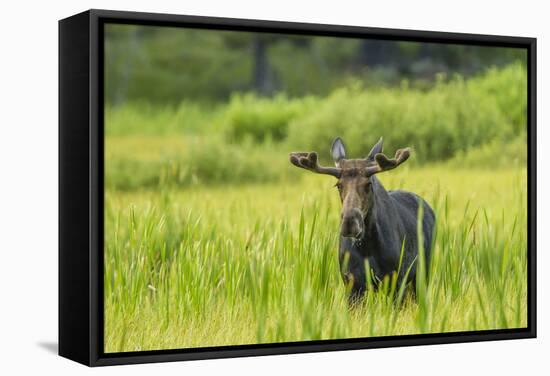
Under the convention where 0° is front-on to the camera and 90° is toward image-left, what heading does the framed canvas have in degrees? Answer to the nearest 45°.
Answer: approximately 315°
